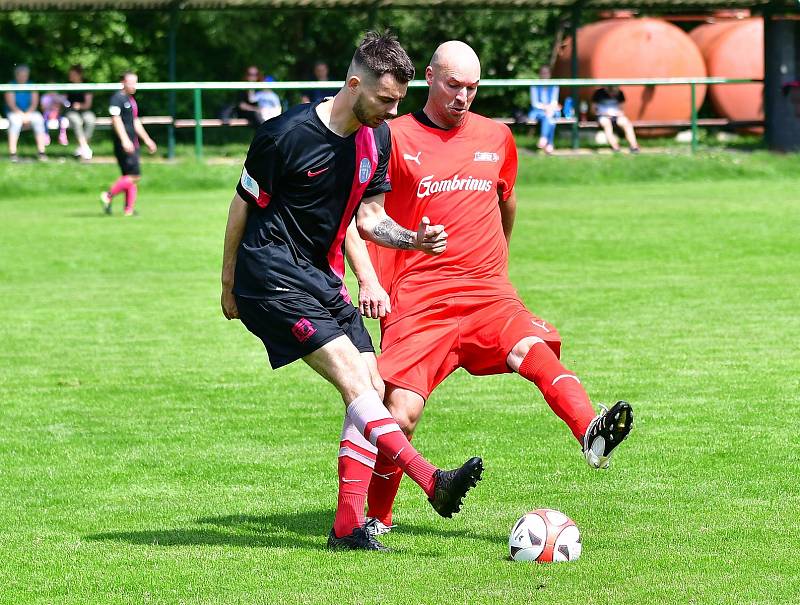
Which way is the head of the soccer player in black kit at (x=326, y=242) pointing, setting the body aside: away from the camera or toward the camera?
toward the camera

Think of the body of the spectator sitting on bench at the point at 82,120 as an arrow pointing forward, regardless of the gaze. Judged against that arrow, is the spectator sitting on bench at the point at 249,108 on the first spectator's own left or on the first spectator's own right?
on the first spectator's own left

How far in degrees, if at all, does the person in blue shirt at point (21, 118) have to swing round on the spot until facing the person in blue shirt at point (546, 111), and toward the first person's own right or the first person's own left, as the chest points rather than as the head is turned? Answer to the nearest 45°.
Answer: approximately 90° to the first person's own left

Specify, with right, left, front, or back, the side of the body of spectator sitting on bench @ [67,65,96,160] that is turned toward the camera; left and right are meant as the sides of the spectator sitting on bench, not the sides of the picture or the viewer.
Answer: front

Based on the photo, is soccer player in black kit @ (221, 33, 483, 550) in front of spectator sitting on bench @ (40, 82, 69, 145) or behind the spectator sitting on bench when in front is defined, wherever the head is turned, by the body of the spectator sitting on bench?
in front

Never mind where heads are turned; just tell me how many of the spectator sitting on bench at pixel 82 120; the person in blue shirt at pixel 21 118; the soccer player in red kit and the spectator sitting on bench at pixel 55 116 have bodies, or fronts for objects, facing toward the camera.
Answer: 4

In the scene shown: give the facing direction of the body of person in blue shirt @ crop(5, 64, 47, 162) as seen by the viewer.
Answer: toward the camera

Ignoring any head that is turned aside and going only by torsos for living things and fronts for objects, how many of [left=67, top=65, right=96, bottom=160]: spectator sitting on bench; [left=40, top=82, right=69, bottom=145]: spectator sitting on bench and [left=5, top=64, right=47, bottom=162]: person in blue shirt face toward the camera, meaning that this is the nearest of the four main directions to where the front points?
3

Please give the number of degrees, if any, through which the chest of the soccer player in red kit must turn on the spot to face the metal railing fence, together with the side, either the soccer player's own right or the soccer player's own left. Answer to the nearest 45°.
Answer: approximately 180°

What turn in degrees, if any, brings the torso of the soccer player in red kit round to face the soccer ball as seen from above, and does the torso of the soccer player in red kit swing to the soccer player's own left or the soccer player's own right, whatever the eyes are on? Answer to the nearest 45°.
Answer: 0° — they already face it

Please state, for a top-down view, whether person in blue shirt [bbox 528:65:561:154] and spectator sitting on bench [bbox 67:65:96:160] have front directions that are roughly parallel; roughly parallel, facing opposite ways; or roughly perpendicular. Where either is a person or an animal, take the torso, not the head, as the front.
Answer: roughly parallel

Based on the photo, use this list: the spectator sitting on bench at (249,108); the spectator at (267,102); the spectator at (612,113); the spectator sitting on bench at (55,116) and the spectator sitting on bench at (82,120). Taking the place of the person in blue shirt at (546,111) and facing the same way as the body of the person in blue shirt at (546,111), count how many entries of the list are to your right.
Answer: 4

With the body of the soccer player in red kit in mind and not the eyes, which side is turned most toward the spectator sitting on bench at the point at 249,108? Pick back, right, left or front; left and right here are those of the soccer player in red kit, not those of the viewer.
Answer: back
